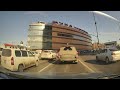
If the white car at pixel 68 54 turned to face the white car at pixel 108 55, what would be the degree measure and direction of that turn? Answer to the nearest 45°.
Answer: approximately 90° to its right

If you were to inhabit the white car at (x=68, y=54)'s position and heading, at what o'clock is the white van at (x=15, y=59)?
The white van is roughly at 9 o'clock from the white car.

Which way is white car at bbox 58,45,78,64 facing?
away from the camera
